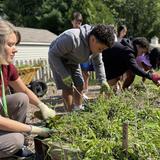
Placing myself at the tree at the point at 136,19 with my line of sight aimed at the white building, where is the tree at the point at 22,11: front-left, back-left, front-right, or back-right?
front-right

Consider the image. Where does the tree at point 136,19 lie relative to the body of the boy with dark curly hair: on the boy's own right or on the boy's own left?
on the boy's own left

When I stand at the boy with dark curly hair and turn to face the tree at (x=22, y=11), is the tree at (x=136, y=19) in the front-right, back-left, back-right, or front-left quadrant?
front-right

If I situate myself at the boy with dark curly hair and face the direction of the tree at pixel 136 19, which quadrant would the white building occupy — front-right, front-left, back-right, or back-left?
front-left

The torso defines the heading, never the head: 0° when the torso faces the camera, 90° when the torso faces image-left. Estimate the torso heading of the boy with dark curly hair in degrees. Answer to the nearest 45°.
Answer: approximately 315°

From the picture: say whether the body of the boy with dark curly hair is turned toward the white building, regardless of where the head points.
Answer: no

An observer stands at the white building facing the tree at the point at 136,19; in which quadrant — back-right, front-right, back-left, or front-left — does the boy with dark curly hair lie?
back-right

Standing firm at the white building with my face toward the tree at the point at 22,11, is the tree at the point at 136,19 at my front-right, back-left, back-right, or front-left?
front-right

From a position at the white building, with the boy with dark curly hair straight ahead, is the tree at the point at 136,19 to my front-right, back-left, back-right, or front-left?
back-left

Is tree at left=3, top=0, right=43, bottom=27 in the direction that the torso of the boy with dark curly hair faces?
no
